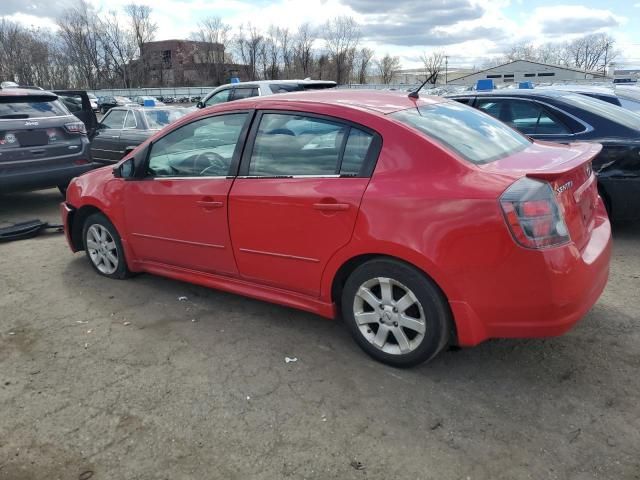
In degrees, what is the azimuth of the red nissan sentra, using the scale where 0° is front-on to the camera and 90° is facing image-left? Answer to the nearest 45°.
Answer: approximately 135°

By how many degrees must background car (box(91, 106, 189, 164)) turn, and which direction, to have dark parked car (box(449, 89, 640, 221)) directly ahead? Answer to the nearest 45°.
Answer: approximately 180°

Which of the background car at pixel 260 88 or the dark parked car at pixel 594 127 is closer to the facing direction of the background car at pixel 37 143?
the background car

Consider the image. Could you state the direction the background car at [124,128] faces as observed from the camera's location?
facing away from the viewer and to the left of the viewer

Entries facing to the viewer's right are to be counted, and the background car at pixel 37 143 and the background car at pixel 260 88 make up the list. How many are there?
0

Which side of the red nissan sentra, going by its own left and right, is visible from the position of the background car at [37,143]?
front

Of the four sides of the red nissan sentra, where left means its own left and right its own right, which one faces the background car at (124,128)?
front

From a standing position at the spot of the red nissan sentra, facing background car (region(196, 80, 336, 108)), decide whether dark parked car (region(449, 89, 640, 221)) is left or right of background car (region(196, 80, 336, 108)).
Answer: right

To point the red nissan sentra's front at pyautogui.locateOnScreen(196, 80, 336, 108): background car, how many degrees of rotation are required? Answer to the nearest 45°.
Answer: approximately 45° to its right

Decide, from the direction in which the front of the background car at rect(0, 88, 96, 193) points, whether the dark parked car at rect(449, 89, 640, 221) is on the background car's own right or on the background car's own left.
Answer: on the background car's own right

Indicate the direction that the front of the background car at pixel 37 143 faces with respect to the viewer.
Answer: facing away from the viewer

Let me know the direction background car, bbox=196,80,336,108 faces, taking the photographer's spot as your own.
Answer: facing away from the viewer and to the left of the viewer
